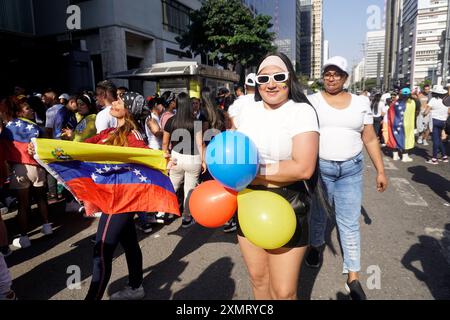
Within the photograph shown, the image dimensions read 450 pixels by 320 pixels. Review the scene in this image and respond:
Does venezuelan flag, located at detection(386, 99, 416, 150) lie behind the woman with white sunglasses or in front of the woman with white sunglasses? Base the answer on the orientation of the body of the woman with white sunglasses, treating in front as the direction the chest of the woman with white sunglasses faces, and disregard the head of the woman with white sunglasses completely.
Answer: behind

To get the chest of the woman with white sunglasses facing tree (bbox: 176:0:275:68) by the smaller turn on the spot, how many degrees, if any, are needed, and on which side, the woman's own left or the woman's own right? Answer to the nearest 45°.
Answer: approximately 180°

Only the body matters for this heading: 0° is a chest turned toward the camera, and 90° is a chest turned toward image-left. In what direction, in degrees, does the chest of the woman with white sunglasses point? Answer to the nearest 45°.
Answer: approximately 0°

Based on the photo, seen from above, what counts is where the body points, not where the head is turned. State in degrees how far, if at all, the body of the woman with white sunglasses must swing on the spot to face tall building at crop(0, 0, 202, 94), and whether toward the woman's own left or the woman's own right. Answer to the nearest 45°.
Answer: approximately 135° to the woman's own right

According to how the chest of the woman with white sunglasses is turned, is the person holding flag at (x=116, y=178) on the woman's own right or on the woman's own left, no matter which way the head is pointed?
on the woman's own right
